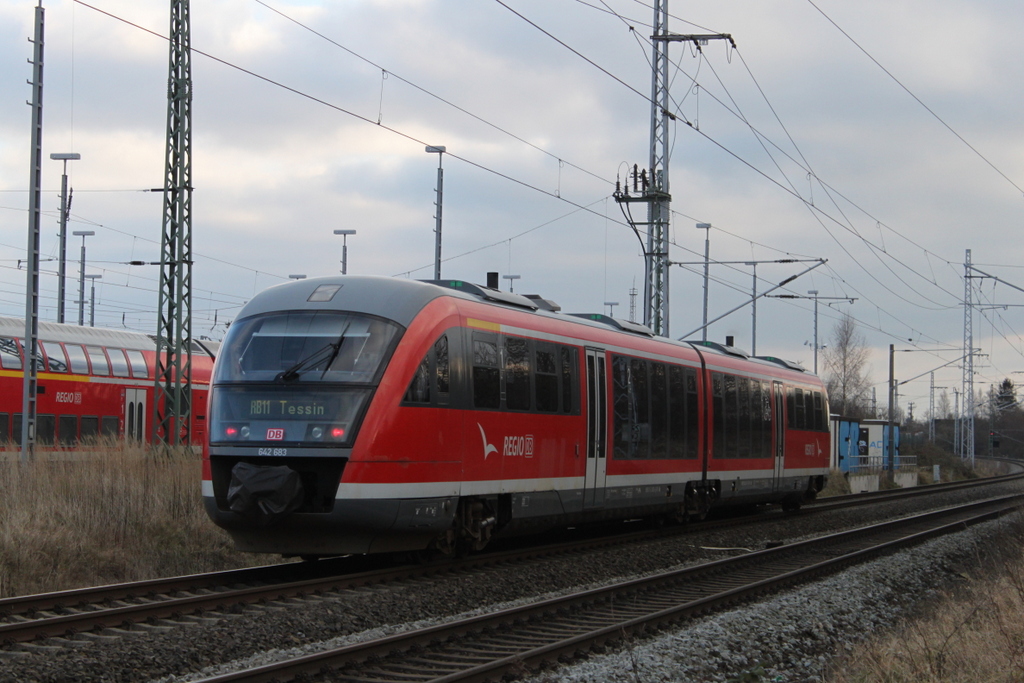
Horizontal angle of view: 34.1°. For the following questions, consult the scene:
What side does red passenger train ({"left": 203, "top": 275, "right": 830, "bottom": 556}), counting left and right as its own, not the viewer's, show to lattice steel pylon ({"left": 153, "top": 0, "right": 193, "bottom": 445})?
right

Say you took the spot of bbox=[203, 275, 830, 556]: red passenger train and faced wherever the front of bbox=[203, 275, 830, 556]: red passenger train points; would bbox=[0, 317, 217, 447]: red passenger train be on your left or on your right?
on your right
